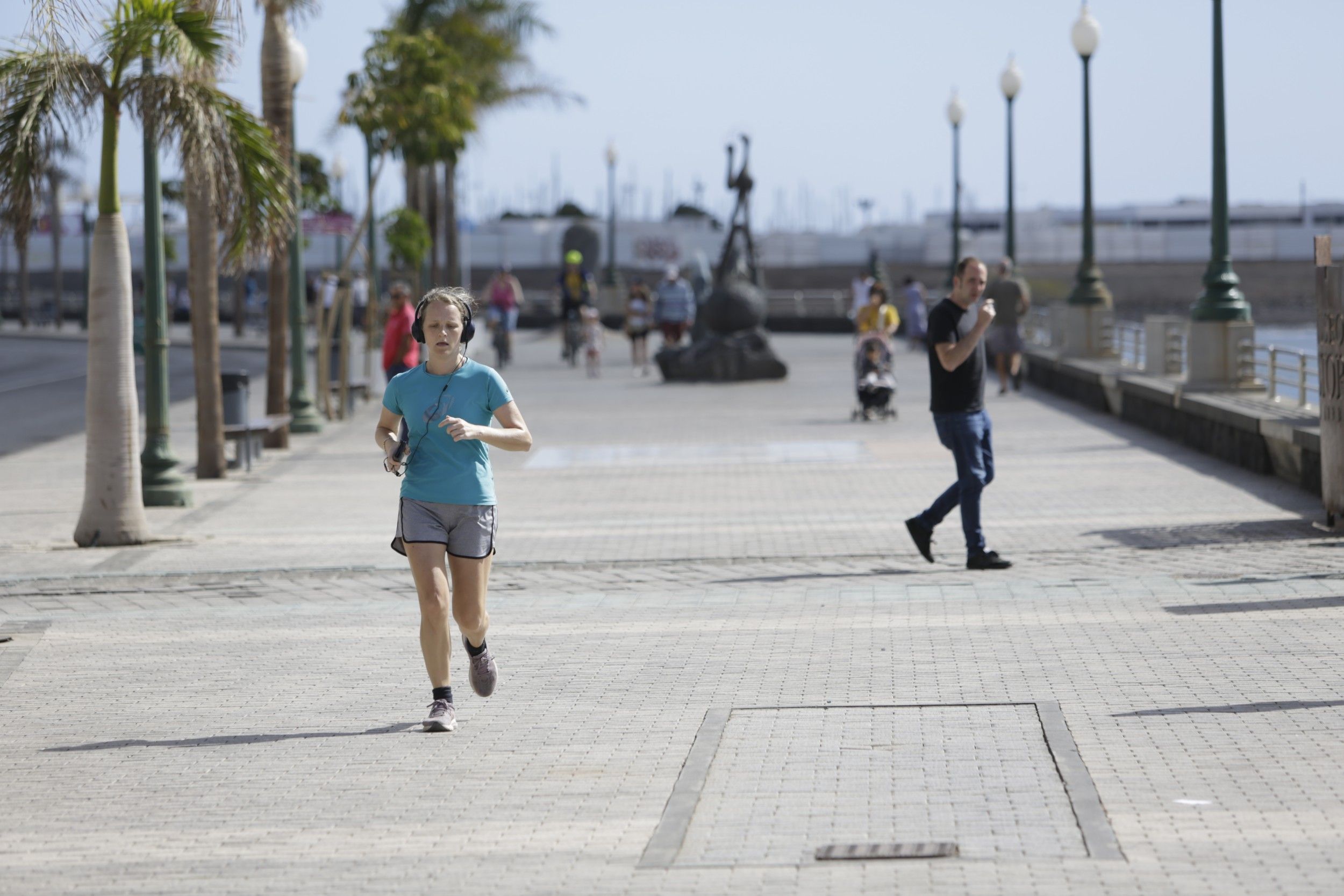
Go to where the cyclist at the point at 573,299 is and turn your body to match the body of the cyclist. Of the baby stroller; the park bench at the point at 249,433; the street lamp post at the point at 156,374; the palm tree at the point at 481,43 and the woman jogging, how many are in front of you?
4

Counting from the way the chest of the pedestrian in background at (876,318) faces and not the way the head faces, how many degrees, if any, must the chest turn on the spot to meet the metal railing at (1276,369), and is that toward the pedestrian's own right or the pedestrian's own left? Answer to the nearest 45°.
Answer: approximately 45° to the pedestrian's own left

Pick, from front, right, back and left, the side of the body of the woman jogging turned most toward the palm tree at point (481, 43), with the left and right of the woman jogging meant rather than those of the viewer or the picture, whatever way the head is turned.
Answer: back

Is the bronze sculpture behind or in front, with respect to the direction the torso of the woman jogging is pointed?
behind

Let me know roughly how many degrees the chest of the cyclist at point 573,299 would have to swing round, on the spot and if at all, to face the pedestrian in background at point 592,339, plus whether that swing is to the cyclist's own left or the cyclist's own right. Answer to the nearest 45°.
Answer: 0° — they already face them

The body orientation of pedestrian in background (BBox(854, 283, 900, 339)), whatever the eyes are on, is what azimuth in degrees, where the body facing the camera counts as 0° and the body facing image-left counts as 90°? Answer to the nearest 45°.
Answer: approximately 0°

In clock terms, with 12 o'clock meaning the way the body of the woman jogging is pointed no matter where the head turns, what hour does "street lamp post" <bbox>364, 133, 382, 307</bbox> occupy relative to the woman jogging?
The street lamp post is roughly at 6 o'clock from the woman jogging.
